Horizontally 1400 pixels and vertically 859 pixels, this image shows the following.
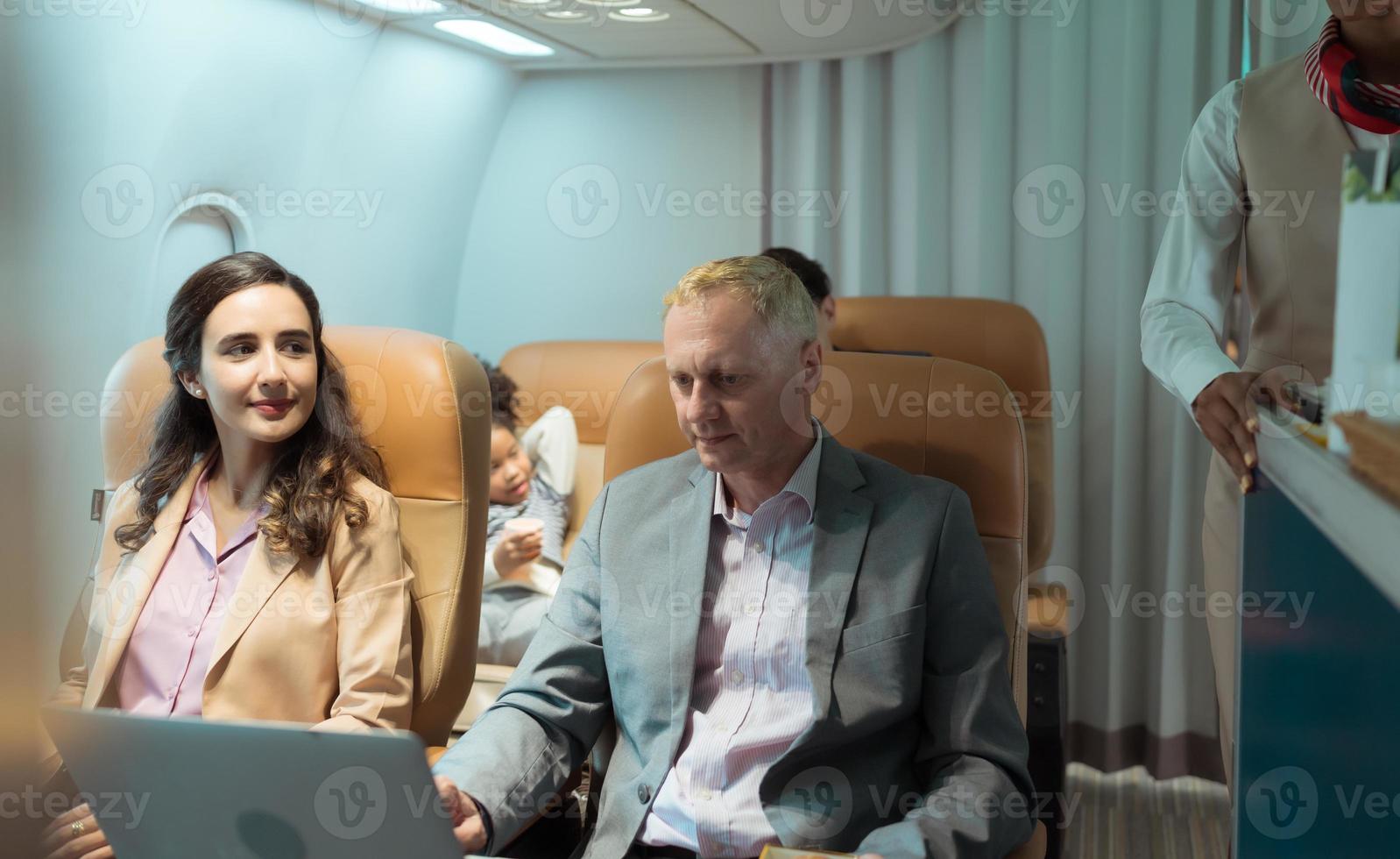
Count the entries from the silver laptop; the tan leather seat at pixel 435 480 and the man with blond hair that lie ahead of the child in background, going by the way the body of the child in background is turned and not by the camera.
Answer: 3

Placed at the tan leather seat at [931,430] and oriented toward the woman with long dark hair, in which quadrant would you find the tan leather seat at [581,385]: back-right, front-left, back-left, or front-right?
front-right

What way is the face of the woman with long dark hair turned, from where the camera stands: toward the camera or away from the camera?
toward the camera

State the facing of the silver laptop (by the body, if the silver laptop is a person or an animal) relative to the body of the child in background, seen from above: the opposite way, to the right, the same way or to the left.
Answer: the opposite way

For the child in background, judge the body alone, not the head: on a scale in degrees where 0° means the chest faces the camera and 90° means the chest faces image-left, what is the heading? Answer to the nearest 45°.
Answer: approximately 0°

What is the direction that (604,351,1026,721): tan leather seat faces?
toward the camera

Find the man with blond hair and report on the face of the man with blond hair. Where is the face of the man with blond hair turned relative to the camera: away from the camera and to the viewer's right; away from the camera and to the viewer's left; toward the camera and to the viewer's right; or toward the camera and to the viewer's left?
toward the camera and to the viewer's left

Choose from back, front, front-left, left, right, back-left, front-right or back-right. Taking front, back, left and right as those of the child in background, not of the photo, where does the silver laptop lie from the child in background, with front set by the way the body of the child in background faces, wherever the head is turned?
front

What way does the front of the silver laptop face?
away from the camera

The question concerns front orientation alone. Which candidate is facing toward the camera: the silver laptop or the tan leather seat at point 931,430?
the tan leather seat
